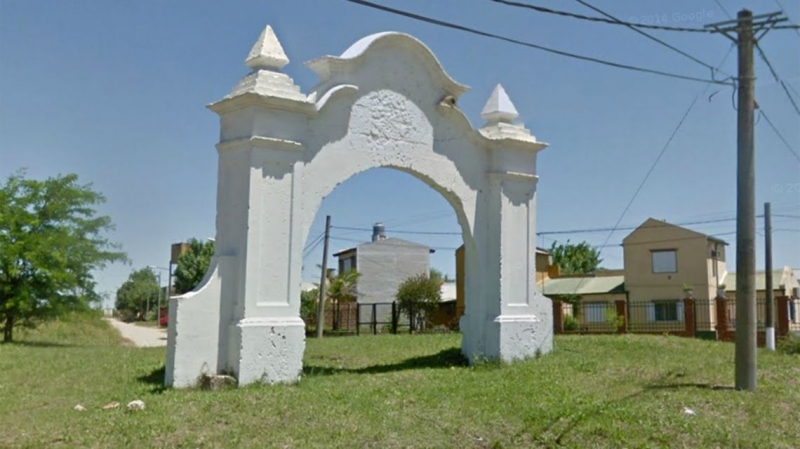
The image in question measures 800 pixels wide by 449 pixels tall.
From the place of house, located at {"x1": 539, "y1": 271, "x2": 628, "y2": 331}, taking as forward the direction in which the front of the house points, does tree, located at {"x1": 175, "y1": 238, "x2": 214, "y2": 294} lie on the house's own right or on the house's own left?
on the house's own right

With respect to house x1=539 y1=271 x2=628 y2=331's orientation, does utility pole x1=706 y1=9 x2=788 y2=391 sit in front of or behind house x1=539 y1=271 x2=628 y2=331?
in front

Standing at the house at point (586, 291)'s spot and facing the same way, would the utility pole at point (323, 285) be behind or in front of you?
in front

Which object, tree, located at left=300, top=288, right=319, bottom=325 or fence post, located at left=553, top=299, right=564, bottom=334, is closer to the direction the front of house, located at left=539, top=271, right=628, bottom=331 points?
the fence post

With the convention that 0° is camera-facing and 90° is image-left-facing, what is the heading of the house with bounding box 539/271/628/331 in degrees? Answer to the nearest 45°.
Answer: approximately 0°

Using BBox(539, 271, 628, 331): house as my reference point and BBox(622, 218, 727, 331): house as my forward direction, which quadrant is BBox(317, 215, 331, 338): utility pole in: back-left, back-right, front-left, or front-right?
back-right

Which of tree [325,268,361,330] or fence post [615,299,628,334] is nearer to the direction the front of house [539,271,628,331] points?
the fence post

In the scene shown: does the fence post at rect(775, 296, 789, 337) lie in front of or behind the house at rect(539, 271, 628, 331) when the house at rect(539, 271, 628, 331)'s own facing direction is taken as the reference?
in front

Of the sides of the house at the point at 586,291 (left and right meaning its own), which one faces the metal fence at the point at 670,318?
front

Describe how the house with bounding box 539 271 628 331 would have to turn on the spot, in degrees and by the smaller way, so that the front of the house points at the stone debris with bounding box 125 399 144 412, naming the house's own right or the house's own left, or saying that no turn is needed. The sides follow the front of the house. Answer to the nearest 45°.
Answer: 0° — it already faces it
